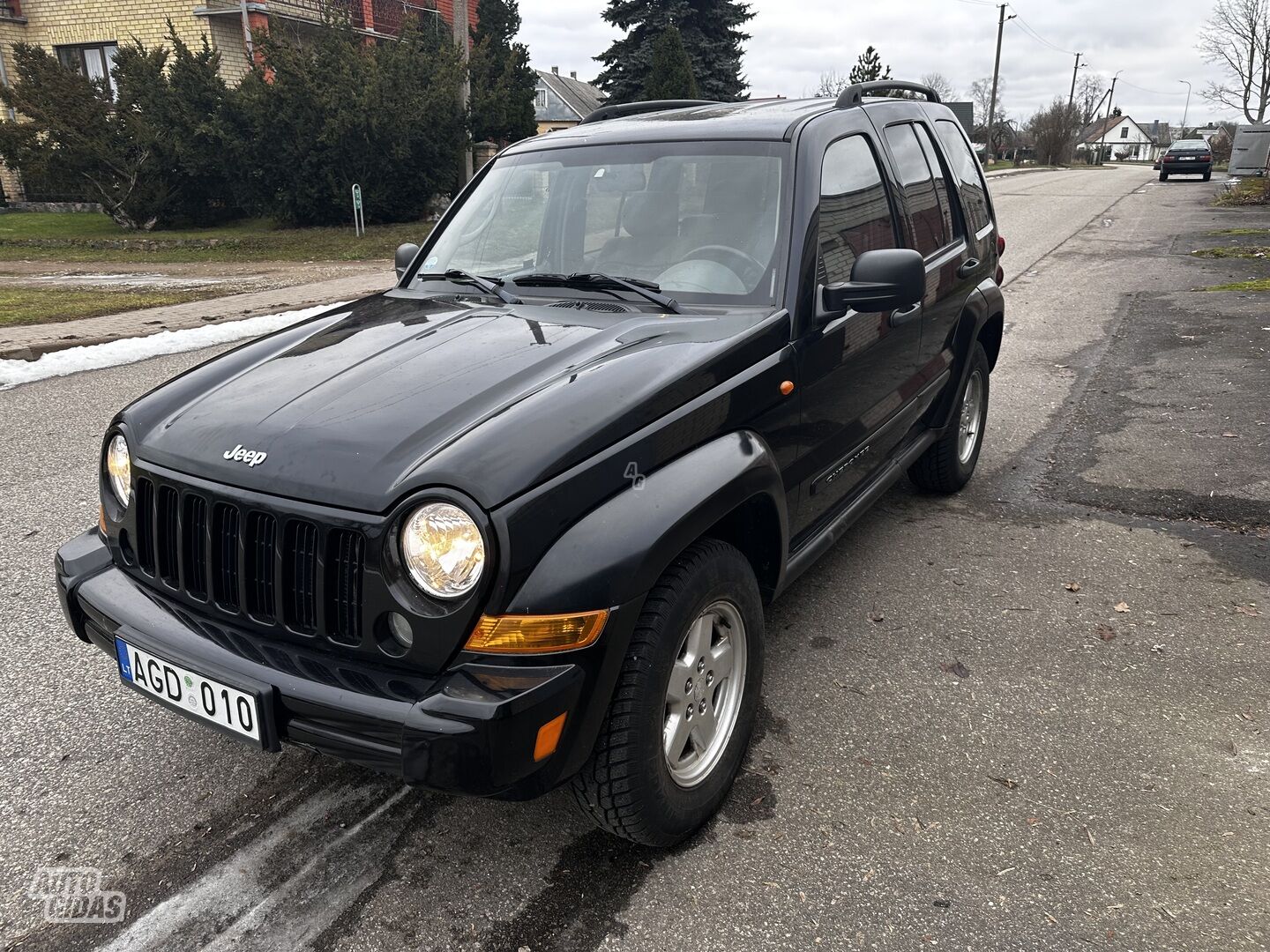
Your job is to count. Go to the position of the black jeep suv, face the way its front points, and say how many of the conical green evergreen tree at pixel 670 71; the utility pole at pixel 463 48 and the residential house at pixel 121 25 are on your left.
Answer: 0

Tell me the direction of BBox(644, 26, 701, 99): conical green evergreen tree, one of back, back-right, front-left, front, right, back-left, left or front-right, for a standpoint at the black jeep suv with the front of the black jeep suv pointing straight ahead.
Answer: back-right

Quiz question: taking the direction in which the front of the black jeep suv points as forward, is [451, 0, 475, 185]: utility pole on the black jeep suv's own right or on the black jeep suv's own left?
on the black jeep suv's own right

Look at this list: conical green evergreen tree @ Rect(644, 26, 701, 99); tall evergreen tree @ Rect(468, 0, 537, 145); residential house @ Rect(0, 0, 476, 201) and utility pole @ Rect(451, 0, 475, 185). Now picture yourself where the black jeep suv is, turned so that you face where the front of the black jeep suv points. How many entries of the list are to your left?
0

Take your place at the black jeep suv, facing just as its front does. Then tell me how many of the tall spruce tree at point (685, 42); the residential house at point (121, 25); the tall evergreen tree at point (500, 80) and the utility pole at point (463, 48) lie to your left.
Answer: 0

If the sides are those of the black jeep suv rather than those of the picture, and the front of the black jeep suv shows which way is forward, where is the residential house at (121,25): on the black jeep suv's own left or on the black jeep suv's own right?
on the black jeep suv's own right

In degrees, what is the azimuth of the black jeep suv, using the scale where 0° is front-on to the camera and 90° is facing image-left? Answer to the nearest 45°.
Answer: approximately 45°

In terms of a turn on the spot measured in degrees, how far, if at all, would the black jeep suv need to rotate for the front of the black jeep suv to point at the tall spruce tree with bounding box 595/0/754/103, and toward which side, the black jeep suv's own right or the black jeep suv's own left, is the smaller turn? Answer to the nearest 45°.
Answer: approximately 135° to the black jeep suv's own right

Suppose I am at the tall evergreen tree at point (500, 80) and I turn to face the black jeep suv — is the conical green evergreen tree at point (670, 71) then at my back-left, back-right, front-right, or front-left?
back-left

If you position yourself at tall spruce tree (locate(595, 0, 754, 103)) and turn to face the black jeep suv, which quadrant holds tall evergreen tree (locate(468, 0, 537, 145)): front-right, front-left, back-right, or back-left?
front-right

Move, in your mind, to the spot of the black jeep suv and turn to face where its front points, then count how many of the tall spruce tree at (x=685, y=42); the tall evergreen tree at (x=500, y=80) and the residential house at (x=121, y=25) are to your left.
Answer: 0

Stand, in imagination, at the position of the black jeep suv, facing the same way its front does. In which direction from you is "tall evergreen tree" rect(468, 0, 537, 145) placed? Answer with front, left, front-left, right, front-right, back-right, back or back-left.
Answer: back-right
